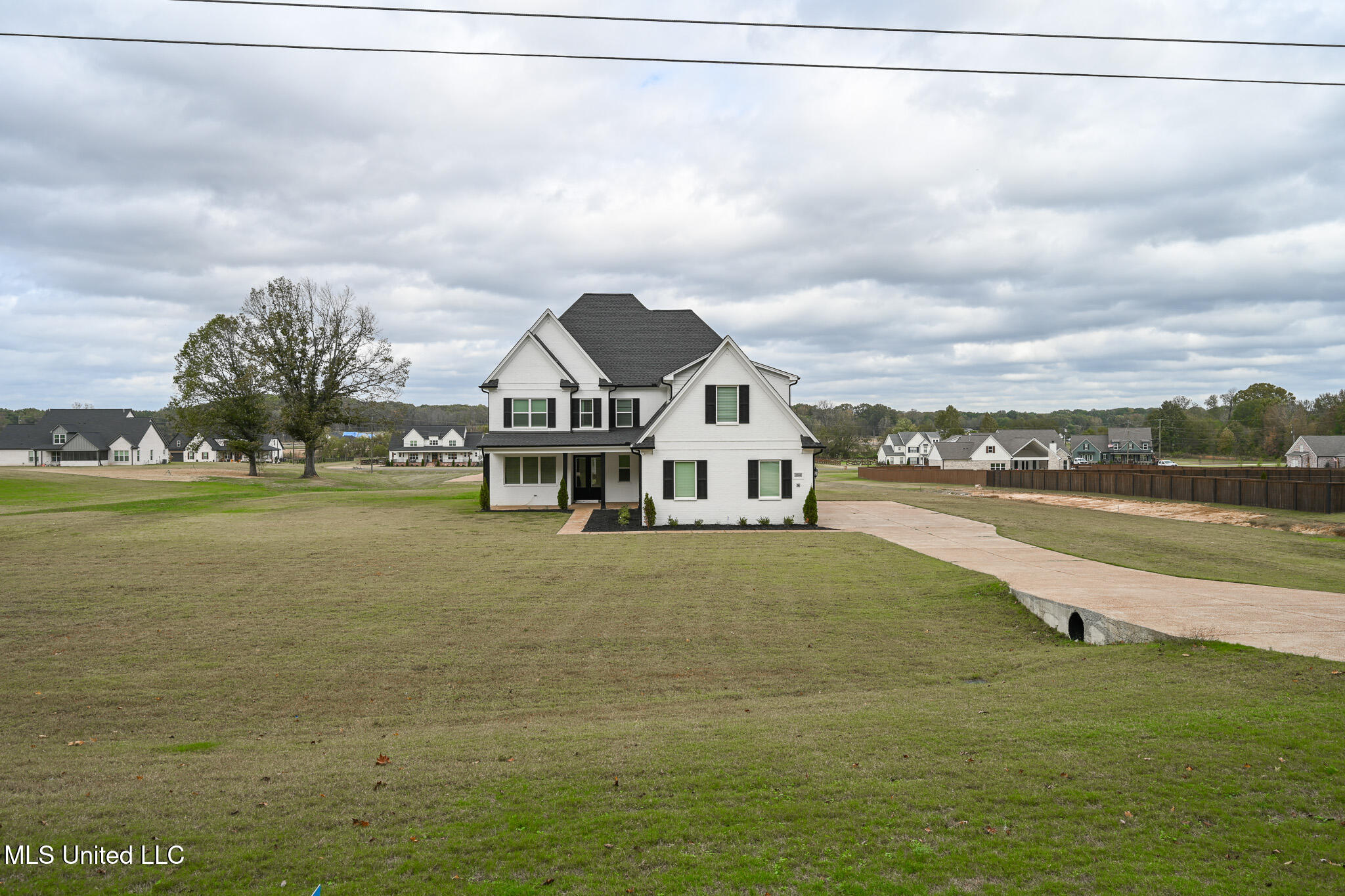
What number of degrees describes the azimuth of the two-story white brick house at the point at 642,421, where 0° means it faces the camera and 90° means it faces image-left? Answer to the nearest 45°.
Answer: approximately 0°

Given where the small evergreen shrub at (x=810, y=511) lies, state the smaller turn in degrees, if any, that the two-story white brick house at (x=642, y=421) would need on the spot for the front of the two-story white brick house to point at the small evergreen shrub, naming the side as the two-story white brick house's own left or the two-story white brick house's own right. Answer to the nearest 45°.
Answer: approximately 45° to the two-story white brick house's own left

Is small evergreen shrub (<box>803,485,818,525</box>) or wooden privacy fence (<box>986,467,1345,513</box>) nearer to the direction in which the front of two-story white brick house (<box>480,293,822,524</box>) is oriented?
the small evergreen shrub

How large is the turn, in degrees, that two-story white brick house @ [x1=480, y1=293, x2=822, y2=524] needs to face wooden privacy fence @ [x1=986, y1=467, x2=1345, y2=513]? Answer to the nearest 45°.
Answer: approximately 90° to its left
